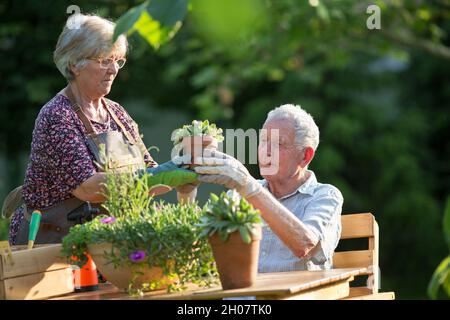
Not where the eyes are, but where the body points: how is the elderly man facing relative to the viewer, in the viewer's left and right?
facing the viewer and to the left of the viewer

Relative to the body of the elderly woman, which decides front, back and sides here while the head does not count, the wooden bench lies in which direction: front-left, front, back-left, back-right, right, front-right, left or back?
front-left

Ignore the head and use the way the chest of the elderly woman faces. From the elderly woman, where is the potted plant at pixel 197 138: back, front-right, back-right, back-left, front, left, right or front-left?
front

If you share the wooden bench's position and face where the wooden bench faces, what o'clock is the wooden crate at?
The wooden crate is roughly at 12 o'clock from the wooden bench.

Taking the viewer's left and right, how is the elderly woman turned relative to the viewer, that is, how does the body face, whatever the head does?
facing the viewer and to the right of the viewer

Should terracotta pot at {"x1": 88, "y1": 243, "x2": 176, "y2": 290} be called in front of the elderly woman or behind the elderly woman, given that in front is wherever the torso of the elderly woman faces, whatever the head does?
in front

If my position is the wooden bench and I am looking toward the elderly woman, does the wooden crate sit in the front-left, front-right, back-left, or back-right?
front-left

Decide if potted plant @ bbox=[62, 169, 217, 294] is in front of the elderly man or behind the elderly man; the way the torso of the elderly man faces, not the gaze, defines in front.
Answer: in front

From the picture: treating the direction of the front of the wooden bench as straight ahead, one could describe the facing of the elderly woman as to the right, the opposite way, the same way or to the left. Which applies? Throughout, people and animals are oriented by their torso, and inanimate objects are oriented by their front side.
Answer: to the left

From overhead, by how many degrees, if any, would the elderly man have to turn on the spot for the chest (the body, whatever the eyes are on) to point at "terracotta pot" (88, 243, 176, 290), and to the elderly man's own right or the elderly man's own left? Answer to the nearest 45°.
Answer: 0° — they already face it

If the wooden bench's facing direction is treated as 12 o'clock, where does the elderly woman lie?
The elderly woman is roughly at 1 o'clock from the wooden bench.

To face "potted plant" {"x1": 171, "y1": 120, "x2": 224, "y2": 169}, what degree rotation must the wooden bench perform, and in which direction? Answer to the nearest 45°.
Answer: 0° — it already faces it

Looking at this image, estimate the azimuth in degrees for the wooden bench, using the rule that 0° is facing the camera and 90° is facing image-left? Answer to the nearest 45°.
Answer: approximately 45°

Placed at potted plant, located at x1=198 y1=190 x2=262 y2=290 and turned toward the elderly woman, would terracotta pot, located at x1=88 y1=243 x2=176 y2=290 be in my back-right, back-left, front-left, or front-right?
front-left
